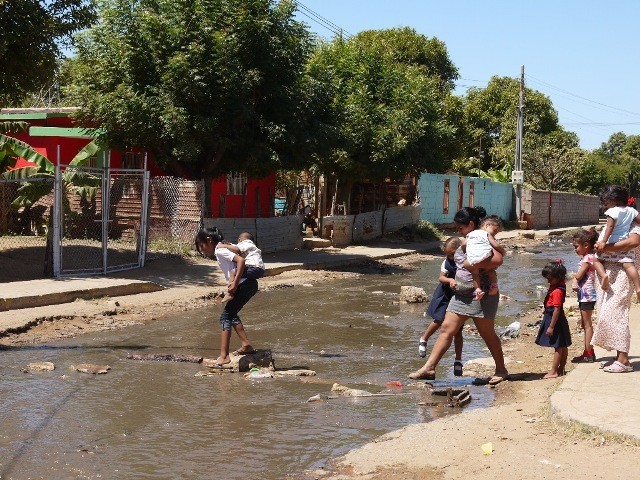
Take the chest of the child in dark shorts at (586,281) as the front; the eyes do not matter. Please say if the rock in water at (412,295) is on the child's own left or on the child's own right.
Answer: on the child's own right

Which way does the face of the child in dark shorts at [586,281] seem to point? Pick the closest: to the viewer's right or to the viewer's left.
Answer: to the viewer's left

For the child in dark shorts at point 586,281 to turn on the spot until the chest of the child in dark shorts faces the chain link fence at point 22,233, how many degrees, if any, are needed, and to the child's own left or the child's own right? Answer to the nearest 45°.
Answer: approximately 45° to the child's own right

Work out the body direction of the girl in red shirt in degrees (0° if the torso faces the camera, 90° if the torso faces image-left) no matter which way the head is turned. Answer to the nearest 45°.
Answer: approximately 90°

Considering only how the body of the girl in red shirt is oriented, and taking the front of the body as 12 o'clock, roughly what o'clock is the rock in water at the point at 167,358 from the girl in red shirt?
The rock in water is roughly at 12 o'clock from the girl in red shirt.

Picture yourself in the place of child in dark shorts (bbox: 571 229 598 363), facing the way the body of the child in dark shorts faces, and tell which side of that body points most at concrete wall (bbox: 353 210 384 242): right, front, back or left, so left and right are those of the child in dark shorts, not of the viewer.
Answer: right

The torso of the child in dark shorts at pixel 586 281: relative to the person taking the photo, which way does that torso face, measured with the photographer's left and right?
facing to the left of the viewer
